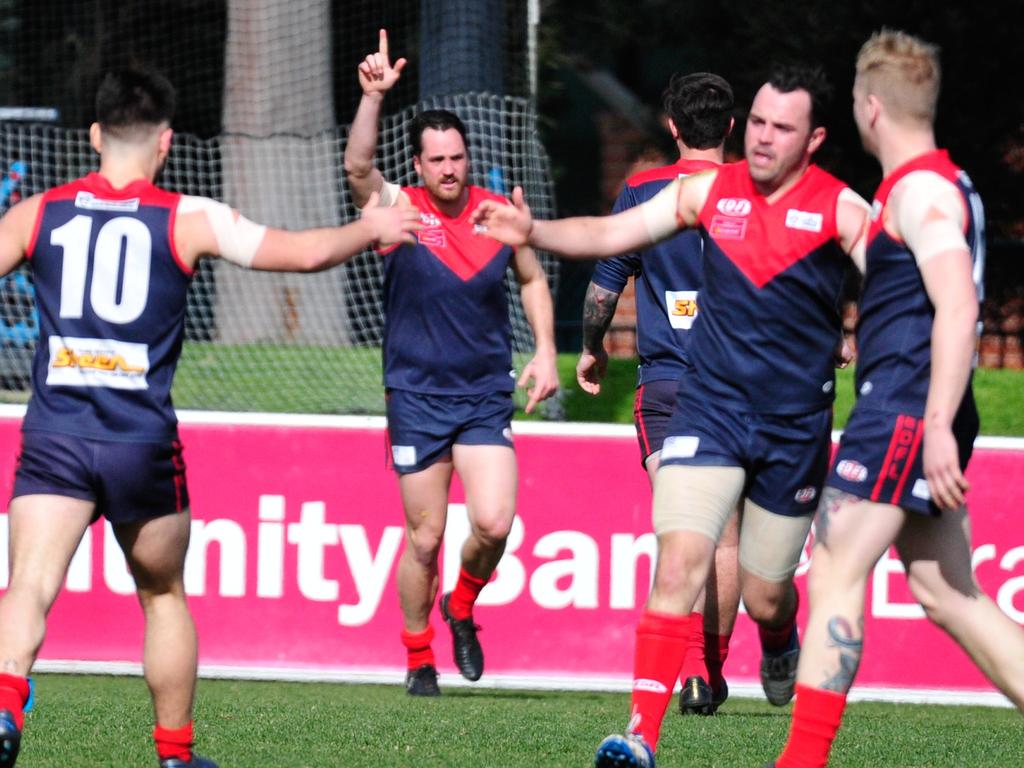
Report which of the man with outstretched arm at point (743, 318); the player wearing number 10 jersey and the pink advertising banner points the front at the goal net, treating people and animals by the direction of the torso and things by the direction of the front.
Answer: the player wearing number 10 jersey

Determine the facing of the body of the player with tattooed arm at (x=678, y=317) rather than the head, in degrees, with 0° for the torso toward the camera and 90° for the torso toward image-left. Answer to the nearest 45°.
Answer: approximately 180°

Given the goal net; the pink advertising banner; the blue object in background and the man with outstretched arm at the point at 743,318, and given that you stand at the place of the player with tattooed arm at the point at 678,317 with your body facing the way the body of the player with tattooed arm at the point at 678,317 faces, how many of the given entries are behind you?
1

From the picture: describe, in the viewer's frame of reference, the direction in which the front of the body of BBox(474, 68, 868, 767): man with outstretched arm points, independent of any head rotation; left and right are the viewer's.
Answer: facing the viewer and to the left of the viewer

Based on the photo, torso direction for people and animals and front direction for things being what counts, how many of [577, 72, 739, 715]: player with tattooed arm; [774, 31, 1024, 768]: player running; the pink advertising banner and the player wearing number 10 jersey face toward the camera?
1

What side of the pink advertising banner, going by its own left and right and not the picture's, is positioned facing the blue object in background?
back

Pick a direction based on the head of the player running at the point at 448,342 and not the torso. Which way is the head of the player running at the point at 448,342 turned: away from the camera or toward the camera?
toward the camera

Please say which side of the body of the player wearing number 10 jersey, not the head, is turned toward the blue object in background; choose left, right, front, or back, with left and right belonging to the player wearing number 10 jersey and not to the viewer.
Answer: front

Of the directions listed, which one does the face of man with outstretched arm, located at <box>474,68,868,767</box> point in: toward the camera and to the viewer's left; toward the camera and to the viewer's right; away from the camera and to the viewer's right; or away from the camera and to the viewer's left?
toward the camera and to the viewer's left

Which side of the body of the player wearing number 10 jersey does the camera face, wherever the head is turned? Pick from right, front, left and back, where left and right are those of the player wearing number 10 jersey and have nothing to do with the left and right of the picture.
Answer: back

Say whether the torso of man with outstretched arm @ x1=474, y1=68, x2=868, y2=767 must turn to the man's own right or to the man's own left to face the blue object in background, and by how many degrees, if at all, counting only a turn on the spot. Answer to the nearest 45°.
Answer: approximately 135° to the man's own right

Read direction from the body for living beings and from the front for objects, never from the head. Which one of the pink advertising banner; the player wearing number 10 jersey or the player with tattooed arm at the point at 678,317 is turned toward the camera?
the pink advertising banner

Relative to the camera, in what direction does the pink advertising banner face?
facing the viewer

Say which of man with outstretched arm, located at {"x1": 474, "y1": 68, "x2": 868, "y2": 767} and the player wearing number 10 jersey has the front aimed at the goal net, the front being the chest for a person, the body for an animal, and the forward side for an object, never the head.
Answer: the player wearing number 10 jersey

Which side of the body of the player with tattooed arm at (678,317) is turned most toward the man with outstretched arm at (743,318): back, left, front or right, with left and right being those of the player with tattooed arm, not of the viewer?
back

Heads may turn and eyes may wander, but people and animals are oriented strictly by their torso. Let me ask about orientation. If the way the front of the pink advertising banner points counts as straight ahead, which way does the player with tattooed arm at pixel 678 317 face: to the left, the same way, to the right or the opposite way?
the opposite way

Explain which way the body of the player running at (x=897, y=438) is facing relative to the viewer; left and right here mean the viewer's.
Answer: facing to the left of the viewer
